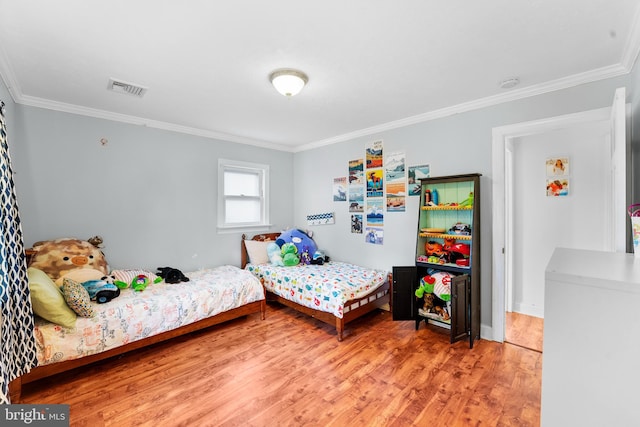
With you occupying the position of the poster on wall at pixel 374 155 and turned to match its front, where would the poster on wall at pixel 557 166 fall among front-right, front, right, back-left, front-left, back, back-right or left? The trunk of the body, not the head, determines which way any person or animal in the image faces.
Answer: back-left

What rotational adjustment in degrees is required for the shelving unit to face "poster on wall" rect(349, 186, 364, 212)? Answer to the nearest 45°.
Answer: approximately 90° to its right

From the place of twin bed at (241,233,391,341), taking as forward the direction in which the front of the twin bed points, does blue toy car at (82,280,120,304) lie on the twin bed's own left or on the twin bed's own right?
on the twin bed's own right

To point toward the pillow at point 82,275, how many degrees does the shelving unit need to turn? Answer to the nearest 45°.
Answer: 0° — it already faces it

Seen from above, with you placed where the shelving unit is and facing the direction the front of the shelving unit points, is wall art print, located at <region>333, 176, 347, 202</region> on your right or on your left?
on your right

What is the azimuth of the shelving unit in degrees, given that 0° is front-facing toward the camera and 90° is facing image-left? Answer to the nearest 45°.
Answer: approximately 45°

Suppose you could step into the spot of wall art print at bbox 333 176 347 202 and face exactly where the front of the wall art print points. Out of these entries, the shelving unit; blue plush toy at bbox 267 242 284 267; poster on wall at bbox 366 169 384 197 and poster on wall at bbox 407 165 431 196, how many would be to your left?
3

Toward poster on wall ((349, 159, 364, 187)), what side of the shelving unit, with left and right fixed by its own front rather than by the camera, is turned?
right
